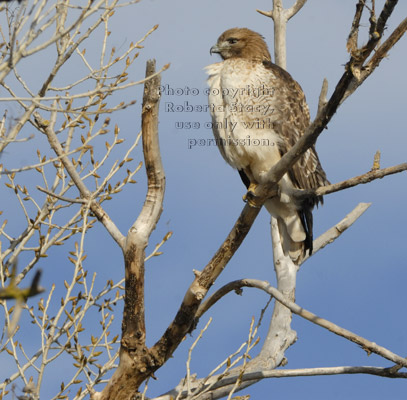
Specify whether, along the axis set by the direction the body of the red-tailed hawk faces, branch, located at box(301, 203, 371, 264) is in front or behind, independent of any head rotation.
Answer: behind

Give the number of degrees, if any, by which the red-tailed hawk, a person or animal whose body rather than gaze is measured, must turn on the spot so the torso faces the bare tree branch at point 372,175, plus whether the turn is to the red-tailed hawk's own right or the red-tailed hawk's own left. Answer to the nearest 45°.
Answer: approximately 90° to the red-tailed hawk's own left

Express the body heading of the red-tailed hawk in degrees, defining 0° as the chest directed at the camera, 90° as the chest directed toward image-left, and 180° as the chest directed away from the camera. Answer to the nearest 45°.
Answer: approximately 45°
